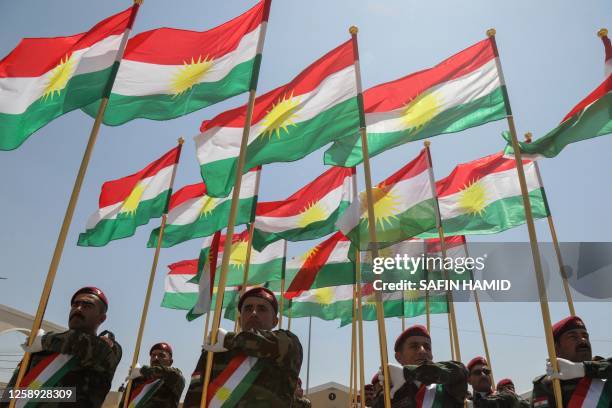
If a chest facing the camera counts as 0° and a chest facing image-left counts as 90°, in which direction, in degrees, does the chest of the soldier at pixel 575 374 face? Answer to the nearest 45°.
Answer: approximately 315°

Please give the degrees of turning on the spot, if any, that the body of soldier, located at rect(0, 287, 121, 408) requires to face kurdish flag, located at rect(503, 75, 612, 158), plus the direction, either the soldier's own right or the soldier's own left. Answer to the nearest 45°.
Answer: approximately 135° to the soldier's own left

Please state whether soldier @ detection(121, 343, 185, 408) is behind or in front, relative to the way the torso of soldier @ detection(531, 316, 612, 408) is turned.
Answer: behind

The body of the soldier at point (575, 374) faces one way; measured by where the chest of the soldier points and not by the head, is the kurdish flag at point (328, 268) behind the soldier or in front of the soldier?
behind

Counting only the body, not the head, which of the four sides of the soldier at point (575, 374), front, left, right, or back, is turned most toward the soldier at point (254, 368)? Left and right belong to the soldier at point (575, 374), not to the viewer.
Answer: right

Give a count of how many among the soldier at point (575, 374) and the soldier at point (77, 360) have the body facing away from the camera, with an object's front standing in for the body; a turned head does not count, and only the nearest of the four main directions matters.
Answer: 0

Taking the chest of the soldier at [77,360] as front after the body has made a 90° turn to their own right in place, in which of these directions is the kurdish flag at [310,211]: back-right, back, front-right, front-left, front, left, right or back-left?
right
